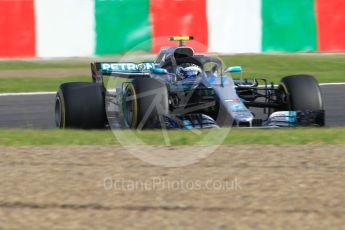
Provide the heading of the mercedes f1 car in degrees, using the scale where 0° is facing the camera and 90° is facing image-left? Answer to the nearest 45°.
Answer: approximately 315°
